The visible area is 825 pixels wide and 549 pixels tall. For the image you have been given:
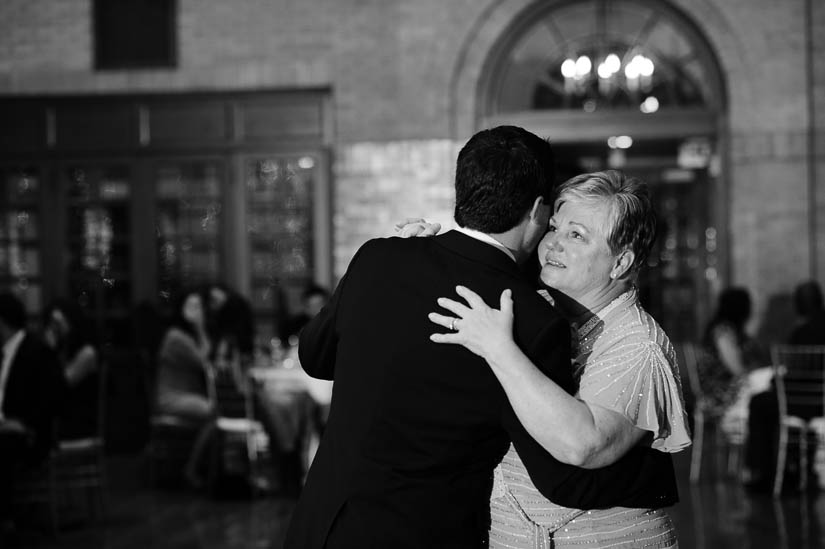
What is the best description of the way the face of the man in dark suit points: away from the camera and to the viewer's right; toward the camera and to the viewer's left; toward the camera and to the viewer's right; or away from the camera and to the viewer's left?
away from the camera and to the viewer's right

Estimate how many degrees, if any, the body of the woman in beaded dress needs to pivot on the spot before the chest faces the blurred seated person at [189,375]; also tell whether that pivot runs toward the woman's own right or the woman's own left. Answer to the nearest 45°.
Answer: approximately 90° to the woman's own right

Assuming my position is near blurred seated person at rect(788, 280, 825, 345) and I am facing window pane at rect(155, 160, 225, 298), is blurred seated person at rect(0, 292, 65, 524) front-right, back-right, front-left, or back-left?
front-left

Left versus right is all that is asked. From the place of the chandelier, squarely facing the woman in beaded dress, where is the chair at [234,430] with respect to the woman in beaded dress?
right

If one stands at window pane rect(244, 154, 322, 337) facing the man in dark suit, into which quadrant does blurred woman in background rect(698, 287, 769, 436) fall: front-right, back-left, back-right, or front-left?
front-left

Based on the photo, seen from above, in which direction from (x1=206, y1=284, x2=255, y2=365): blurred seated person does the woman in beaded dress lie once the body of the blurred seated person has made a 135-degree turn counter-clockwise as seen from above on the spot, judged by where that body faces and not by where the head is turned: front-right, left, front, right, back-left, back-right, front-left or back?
right

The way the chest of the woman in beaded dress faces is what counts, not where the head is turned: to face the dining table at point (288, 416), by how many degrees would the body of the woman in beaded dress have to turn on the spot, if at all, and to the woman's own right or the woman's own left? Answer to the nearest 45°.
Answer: approximately 135° to the woman's own right

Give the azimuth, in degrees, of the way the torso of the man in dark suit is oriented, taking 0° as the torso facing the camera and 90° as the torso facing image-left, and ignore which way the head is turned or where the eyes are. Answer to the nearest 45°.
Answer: approximately 225°

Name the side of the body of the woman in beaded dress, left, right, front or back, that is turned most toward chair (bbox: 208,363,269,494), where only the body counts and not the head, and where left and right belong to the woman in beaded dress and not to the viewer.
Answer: right

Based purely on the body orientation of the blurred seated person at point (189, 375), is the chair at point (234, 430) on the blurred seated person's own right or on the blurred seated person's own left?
on the blurred seated person's own right

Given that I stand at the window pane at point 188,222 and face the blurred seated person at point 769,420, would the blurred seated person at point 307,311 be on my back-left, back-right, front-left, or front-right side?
front-right
